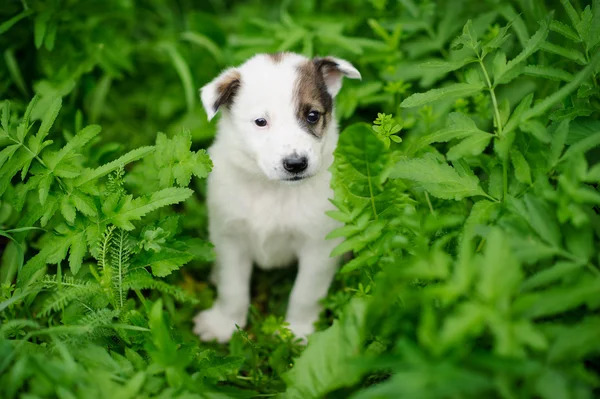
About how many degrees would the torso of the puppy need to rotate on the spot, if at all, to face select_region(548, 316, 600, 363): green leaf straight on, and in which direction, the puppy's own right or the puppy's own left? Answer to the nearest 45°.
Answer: approximately 45° to the puppy's own left

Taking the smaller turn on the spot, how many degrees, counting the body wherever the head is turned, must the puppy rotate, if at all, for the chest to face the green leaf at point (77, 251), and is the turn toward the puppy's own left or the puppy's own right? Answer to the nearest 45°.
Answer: approximately 45° to the puppy's own right

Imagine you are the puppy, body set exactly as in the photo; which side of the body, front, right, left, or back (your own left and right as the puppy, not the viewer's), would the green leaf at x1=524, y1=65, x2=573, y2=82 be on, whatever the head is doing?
left

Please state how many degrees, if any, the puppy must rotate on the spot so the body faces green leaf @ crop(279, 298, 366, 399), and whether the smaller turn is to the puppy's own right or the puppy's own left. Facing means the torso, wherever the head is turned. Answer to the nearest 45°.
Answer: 0° — it already faces it

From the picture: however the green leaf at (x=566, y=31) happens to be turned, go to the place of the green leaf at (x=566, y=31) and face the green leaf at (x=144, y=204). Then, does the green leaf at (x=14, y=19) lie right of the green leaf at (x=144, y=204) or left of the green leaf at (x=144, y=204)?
right

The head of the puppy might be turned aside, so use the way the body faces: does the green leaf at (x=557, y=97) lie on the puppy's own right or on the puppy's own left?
on the puppy's own left

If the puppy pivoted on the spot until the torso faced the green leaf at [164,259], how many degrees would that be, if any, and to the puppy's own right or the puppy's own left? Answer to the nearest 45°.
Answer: approximately 45° to the puppy's own right

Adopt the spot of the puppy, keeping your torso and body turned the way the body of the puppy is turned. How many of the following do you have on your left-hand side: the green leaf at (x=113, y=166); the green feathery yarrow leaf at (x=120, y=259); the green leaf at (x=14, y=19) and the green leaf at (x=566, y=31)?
1

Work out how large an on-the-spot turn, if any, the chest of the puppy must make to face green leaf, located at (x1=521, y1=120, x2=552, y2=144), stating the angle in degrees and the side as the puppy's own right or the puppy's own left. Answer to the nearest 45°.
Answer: approximately 45° to the puppy's own left

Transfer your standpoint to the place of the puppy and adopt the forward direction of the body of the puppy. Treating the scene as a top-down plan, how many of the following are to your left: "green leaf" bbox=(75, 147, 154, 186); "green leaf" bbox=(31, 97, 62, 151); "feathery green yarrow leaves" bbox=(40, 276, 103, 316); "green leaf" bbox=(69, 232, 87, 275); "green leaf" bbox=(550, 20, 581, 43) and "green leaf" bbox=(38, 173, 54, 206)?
1

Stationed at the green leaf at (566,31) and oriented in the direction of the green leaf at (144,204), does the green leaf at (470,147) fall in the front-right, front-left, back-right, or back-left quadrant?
front-left

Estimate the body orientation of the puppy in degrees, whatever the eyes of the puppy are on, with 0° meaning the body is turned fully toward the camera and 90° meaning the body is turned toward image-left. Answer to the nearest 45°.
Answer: approximately 0°
